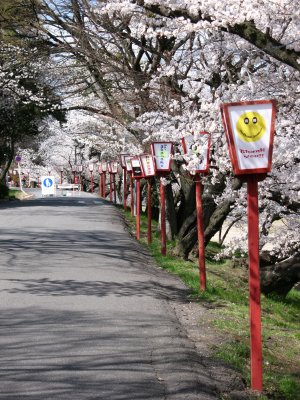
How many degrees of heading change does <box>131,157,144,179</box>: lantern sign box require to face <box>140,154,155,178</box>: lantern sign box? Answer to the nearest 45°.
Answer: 0° — it already faces it

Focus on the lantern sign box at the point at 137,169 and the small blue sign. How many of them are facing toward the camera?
2

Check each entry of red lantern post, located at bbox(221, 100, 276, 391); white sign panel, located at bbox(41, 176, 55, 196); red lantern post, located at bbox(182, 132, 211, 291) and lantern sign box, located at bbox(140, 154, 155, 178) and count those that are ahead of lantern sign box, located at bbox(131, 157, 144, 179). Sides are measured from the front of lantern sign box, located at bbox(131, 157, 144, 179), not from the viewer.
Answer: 3

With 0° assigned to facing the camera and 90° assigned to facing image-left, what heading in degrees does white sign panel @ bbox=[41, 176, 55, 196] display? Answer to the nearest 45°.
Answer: approximately 0°

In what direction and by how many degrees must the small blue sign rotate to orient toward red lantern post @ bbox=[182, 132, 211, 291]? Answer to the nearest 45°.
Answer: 0° — it already faces it

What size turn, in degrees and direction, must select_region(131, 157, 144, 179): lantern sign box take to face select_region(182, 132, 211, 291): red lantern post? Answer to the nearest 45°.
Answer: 0° — it already faces it

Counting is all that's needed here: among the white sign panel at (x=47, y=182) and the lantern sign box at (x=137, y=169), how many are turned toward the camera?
2
